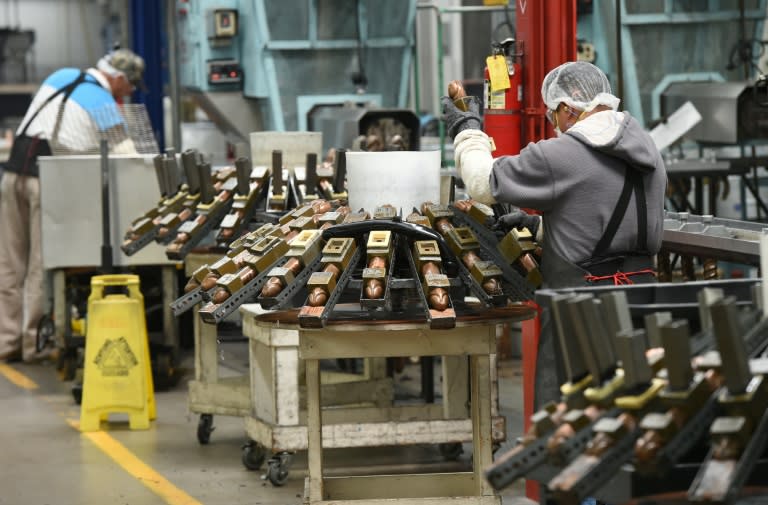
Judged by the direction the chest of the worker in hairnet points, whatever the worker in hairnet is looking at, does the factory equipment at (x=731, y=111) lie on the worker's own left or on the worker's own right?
on the worker's own right

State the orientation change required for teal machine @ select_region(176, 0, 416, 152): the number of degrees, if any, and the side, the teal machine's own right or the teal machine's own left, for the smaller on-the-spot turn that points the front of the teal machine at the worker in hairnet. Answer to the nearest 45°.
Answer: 0° — it already faces them

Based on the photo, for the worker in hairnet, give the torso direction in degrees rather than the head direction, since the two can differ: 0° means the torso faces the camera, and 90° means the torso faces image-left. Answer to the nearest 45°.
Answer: approximately 135°

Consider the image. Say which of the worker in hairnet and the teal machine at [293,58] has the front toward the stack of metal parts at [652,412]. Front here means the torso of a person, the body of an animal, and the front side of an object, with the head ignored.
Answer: the teal machine
